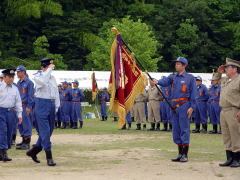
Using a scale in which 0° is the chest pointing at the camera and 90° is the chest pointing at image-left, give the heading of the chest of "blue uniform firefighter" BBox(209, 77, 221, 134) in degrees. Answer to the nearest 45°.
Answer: approximately 45°

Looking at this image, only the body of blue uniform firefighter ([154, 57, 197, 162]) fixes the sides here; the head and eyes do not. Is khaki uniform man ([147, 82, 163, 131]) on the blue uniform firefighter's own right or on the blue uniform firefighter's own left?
on the blue uniform firefighter's own right

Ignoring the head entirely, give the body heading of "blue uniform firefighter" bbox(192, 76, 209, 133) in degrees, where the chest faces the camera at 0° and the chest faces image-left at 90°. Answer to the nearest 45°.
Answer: approximately 45°

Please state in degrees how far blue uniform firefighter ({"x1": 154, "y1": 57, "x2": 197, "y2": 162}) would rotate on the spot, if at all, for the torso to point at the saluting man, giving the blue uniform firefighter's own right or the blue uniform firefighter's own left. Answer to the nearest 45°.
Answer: approximately 45° to the blue uniform firefighter's own right

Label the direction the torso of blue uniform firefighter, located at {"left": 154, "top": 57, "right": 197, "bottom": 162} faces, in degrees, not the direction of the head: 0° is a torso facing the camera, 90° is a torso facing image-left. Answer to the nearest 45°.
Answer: approximately 45°

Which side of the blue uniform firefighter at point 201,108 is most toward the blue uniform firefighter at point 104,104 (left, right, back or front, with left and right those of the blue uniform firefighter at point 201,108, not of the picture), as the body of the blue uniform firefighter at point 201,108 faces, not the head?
right
